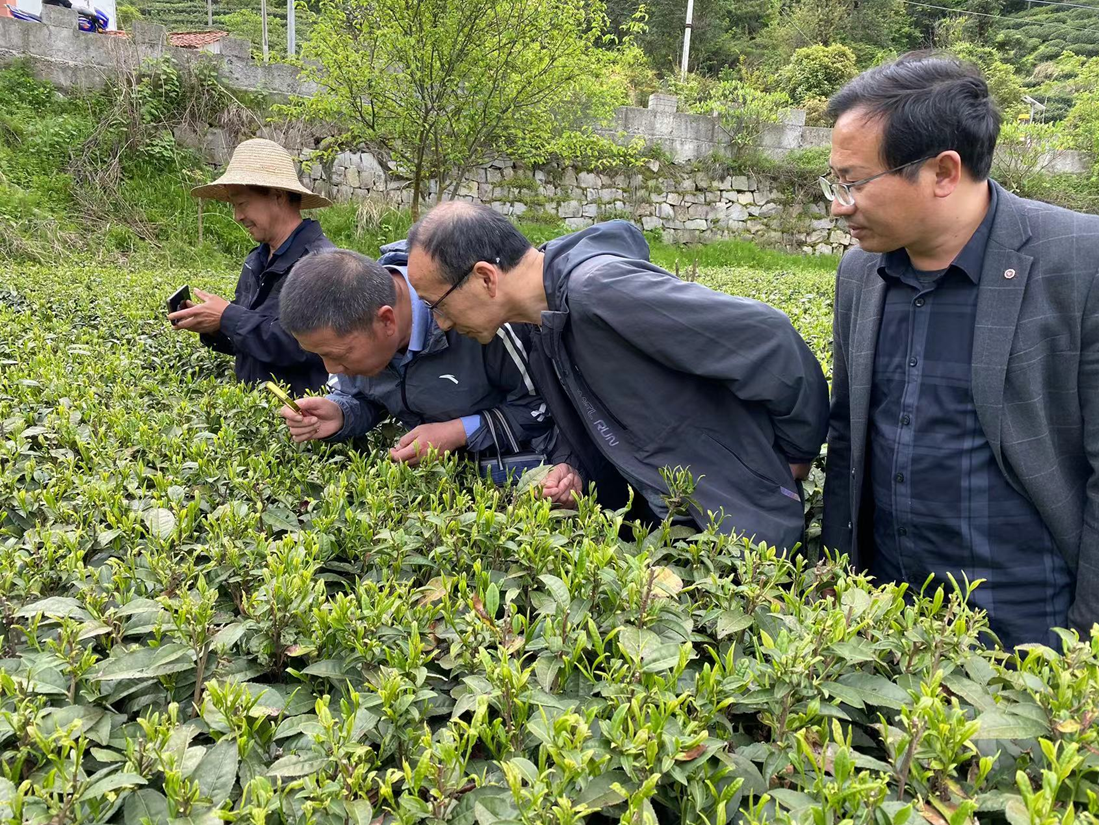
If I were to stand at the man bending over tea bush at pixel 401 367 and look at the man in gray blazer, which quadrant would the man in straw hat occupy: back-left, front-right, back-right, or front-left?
back-left

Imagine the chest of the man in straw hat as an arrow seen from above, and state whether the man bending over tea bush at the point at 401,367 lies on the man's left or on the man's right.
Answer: on the man's left

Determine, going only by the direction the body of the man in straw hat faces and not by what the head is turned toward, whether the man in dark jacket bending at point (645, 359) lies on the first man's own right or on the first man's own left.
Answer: on the first man's own left

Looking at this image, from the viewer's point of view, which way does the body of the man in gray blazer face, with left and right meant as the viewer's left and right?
facing the viewer and to the left of the viewer

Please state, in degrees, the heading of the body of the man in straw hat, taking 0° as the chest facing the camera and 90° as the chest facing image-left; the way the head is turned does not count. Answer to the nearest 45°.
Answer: approximately 90°

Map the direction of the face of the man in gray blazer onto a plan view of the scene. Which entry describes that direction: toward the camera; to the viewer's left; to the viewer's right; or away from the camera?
to the viewer's left

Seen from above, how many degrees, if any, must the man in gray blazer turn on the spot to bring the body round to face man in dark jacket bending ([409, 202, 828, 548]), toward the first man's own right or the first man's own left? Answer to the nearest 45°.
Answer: approximately 45° to the first man's own right
